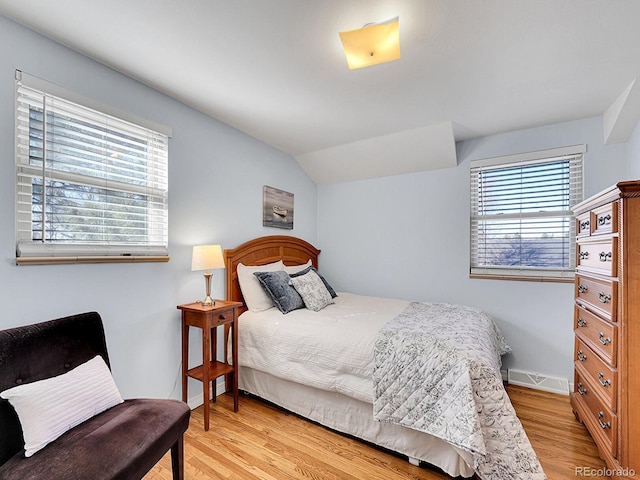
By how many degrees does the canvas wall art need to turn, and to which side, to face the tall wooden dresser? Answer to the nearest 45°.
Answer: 0° — it already faces it

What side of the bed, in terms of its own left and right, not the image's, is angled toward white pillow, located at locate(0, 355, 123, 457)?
right

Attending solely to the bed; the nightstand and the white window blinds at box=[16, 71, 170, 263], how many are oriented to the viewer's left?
0

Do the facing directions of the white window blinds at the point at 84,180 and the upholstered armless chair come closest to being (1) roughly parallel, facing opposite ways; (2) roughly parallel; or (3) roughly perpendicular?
roughly parallel

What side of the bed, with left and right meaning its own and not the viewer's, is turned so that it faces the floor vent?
left

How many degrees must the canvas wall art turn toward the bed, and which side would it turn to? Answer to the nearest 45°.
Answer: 0° — it already faces it

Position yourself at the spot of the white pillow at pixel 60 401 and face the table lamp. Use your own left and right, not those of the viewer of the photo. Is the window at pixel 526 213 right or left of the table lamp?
right

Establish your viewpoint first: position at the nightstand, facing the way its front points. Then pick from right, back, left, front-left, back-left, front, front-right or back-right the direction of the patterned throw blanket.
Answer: front

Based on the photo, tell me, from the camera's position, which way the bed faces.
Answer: facing the viewer and to the right of the viewer

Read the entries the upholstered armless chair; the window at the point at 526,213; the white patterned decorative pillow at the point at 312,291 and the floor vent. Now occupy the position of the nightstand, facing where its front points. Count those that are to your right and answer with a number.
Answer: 1

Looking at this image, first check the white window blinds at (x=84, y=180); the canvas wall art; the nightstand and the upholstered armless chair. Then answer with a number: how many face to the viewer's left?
0

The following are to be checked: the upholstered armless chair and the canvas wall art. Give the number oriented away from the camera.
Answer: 0

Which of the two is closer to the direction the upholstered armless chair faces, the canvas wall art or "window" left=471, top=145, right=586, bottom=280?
the window
